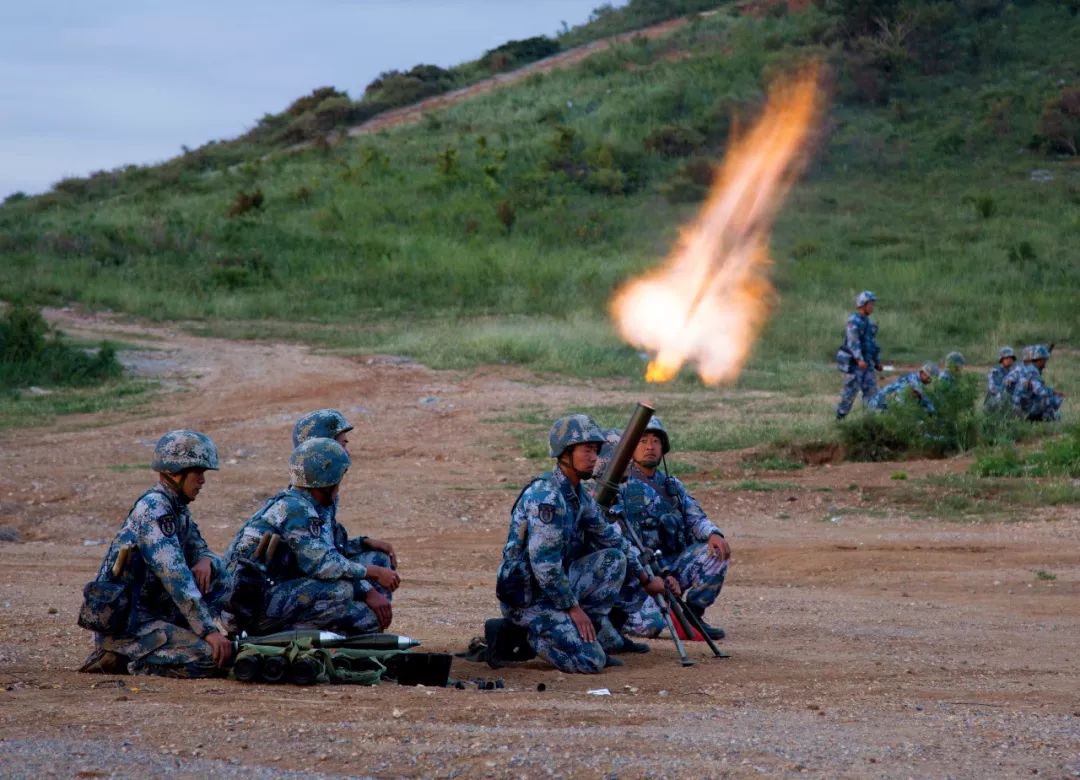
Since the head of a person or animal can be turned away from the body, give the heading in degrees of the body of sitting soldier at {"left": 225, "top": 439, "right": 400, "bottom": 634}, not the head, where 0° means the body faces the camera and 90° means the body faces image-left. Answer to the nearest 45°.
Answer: approximately 270°

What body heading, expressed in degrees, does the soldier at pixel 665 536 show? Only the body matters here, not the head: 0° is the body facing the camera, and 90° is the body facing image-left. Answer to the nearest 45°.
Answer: approximately 0°

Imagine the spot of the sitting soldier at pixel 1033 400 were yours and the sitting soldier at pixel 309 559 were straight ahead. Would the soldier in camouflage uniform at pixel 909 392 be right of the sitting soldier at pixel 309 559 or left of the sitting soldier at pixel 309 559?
right

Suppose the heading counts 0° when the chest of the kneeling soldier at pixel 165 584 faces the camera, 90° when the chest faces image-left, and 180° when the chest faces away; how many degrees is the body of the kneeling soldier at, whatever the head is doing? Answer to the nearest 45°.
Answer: approximately 270°

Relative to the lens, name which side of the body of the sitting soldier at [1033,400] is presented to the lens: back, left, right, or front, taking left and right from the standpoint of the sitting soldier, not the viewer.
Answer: right

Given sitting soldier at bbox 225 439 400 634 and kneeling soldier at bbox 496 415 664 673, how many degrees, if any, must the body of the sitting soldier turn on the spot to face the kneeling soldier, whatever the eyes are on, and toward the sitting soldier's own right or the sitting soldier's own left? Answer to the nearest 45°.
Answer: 0° — they already face them

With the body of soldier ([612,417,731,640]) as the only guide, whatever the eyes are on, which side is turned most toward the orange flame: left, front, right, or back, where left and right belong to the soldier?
back

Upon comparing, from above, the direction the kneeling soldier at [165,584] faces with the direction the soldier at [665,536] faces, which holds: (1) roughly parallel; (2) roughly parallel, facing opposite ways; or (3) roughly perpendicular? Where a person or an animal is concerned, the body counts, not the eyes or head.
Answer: roughly perpendicular

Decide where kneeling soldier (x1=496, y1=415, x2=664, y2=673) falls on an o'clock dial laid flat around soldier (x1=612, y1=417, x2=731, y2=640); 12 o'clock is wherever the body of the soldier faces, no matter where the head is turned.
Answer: The kneeling soldier is roughly at 1 o'clock from the soldier.

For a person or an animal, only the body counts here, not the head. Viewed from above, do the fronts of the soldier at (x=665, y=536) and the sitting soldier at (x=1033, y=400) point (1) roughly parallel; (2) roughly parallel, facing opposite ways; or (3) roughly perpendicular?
roughly perpendicular
